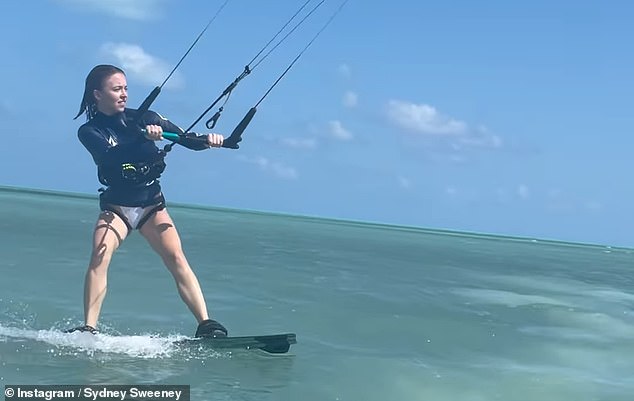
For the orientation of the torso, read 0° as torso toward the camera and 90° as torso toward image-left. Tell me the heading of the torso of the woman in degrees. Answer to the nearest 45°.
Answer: approximately 315°
